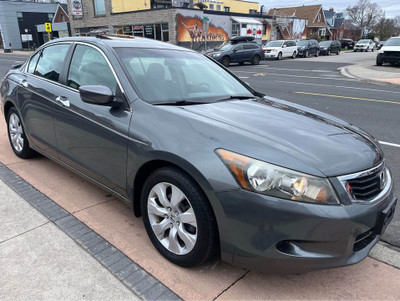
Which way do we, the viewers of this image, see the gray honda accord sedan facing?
facing the viewer and to the right of the viewer

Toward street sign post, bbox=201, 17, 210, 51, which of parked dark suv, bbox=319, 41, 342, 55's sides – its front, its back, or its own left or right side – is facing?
front

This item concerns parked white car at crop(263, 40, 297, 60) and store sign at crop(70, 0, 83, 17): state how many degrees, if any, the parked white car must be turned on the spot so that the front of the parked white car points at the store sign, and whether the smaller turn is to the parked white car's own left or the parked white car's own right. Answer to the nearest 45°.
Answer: approximately 45° to the parked white car's own right

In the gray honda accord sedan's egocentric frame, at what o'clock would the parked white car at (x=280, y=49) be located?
The parked white car is roughly at 8 o'clock from the gray honda accord sedan.

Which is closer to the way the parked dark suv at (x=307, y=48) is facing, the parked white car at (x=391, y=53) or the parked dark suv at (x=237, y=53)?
the parked dark suv

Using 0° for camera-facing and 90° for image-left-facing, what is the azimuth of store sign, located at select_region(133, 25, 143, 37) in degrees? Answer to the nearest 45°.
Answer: approximately 0°

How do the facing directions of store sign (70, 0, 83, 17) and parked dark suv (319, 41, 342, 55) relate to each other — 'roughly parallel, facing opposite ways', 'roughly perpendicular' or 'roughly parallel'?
roughly perpendicular

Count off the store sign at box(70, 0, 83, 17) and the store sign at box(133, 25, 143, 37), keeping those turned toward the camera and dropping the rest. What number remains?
2

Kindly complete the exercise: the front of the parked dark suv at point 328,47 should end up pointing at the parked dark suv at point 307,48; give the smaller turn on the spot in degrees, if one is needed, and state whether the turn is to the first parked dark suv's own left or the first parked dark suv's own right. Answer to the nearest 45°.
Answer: approximately 45° to the first parked dark suv's own left

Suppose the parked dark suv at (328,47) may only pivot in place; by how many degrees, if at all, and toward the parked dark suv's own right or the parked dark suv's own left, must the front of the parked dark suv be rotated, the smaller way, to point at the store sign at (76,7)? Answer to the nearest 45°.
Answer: approximately 45° to the parked dark suv's own right

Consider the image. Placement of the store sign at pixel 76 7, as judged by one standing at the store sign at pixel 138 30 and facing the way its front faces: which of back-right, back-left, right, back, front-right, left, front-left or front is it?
back-right

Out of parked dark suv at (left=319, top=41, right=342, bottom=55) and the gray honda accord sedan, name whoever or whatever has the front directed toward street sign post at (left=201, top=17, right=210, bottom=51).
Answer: the parked dark suv
